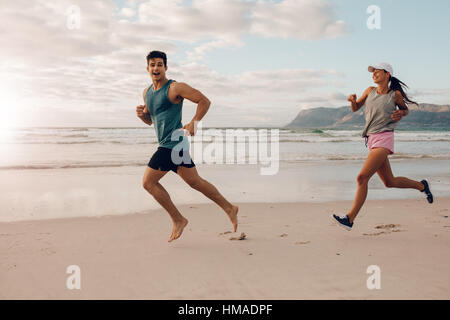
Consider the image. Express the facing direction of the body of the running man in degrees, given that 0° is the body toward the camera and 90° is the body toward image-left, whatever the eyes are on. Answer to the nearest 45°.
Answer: approximately 45°

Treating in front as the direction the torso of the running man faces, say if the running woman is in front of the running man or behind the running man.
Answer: behind

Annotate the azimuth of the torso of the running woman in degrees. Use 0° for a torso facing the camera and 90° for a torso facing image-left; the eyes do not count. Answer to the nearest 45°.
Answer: approximately 45°

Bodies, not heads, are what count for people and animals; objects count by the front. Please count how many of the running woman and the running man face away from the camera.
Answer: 0

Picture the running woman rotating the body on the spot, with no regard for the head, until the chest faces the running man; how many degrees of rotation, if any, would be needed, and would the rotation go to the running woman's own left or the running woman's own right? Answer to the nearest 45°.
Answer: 0° — they already face them
